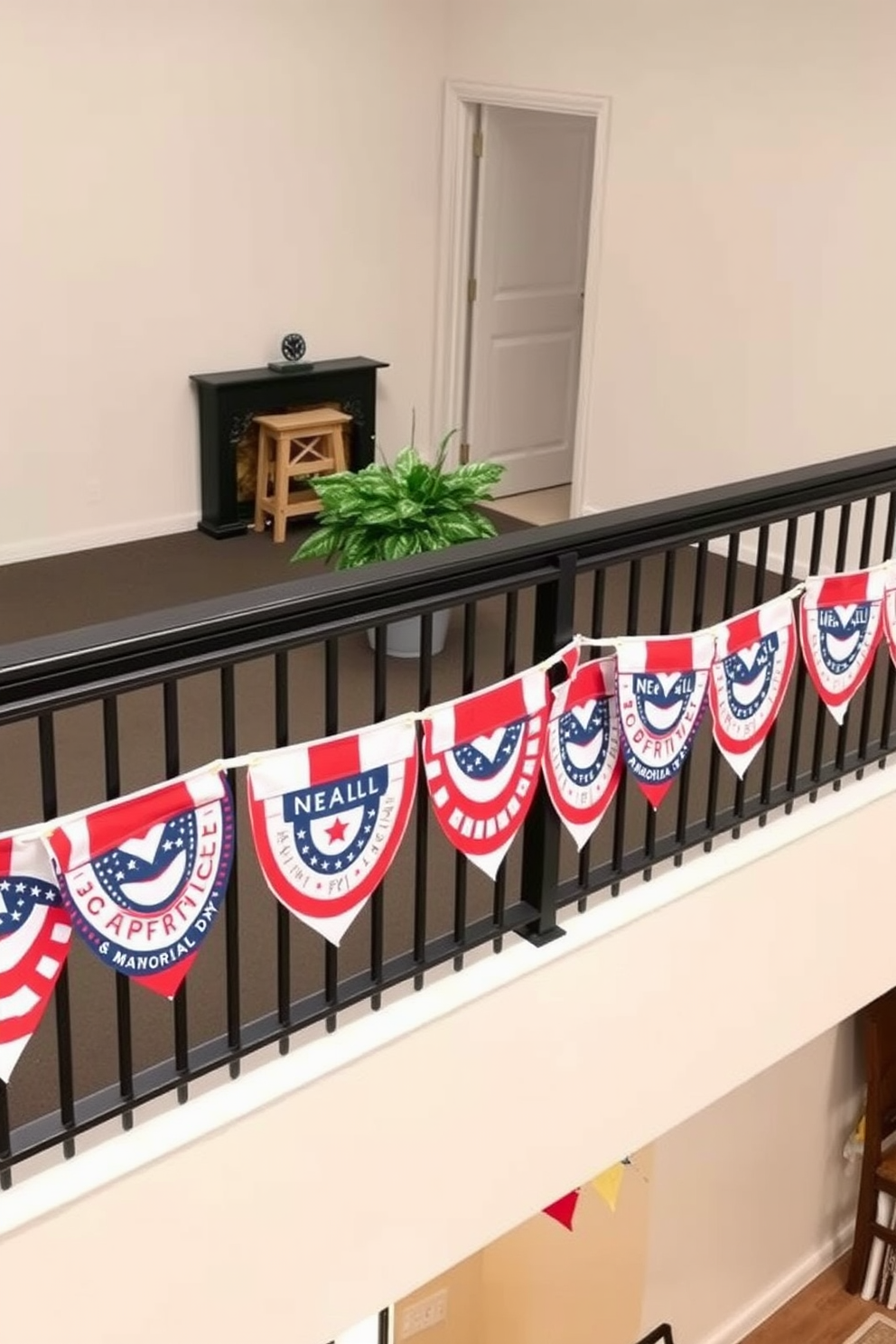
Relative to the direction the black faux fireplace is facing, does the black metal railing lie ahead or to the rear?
ahead

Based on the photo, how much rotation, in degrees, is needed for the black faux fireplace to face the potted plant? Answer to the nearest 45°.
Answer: approximately 45° to its right

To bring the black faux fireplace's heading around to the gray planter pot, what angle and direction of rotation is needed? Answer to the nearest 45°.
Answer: approximately 45° to its right

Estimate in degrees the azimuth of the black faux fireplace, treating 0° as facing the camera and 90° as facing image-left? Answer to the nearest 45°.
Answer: approximately 315°

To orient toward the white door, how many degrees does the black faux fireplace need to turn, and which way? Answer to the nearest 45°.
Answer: approximately 90° to its left
